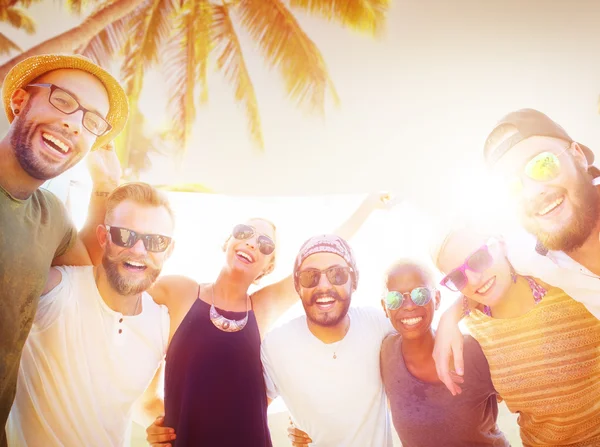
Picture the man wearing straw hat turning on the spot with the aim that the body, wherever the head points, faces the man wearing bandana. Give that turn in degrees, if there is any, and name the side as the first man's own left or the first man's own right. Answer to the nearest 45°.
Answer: approximately 45° to the first man's own left

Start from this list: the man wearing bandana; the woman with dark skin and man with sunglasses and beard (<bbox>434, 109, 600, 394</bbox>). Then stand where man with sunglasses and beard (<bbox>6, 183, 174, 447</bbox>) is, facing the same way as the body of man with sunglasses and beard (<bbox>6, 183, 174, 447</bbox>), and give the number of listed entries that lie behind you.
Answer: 0

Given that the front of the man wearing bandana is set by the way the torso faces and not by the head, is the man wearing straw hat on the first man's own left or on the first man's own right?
on the first man's own right

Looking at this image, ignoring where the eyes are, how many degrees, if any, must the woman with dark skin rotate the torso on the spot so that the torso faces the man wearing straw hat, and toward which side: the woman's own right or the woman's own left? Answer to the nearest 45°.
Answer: approximately 45° to the woman's own right

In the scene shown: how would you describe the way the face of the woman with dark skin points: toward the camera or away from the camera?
toward the camera

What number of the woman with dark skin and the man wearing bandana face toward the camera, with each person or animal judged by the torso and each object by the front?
2

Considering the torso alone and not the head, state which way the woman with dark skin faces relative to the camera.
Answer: toward the camera

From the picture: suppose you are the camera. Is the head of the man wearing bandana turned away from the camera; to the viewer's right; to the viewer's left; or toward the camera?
toward the camera

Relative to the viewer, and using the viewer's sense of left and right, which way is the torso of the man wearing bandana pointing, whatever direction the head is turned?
facing the viewer

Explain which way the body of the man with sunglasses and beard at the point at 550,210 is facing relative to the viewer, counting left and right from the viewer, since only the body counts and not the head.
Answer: facing the viewer and to the left of the viewer

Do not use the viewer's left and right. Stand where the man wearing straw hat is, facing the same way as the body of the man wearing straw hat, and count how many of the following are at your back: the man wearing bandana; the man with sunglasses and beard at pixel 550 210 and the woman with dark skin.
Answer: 0
